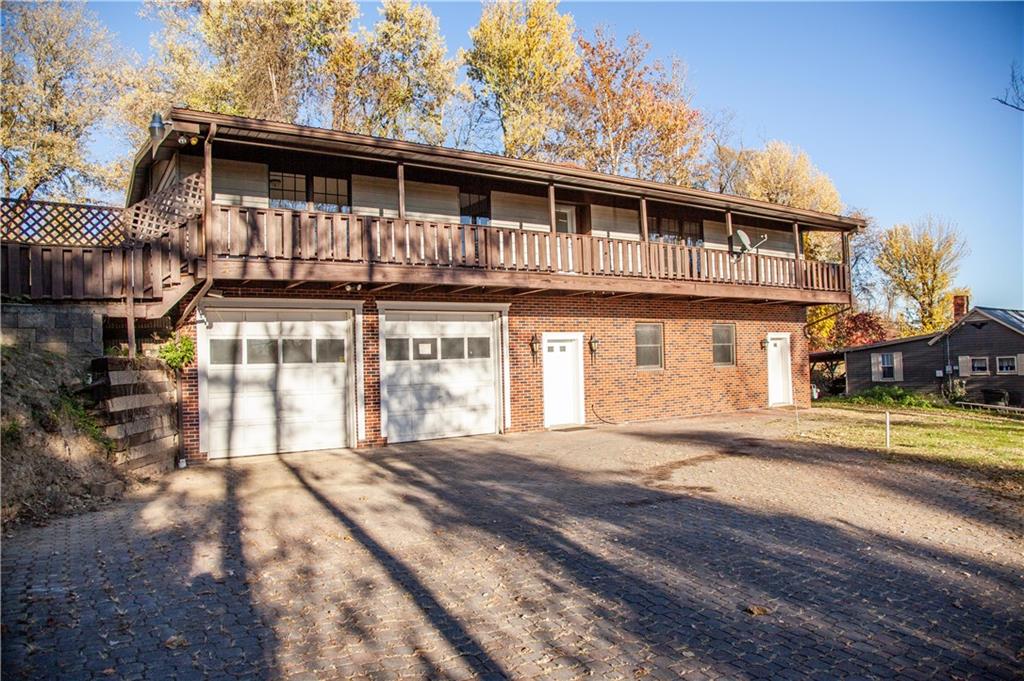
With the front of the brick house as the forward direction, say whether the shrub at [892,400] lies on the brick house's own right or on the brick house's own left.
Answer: on the brick house's own left

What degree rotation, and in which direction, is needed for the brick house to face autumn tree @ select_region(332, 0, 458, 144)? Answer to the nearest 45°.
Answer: approximately 135° to its left

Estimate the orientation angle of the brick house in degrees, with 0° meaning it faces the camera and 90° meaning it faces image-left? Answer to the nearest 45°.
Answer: approximately 315°

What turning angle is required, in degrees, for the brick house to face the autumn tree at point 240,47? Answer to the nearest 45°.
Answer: approximately 180°

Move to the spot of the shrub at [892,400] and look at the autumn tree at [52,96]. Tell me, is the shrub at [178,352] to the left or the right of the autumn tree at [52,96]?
left

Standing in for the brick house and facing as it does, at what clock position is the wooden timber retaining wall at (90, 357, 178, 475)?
The wooden timber retaining wall is roughly at 3 o'clock from the brick house.

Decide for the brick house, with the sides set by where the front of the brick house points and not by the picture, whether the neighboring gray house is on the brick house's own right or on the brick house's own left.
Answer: on the brick house's own left
